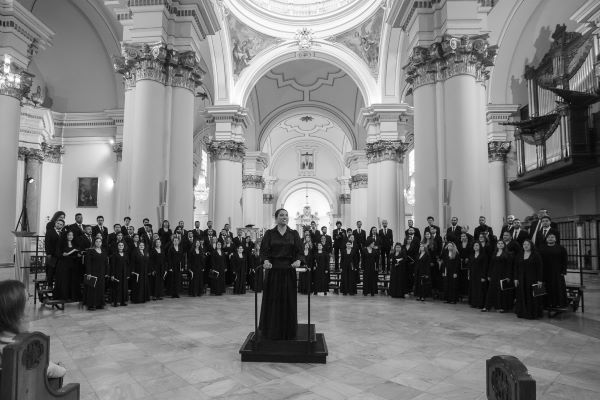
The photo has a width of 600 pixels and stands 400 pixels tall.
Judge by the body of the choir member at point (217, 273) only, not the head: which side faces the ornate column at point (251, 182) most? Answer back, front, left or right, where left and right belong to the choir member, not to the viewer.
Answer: back

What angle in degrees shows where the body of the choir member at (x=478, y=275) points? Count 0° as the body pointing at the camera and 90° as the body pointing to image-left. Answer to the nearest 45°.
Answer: approximately 45°

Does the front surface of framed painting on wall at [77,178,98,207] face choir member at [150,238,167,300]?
yes

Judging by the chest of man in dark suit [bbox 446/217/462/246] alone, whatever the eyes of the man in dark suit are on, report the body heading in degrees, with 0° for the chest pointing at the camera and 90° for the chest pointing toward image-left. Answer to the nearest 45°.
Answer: approximately 0°

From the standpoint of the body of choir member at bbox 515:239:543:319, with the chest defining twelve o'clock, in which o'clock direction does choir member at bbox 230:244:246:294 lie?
choir member at bbox 230:244:246:294 is roughly at 2 o'clock from choir member at bbox 515:239:543:319.

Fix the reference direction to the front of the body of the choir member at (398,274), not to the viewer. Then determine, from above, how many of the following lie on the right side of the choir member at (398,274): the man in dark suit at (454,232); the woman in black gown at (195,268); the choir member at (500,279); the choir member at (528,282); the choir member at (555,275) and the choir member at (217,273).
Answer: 2

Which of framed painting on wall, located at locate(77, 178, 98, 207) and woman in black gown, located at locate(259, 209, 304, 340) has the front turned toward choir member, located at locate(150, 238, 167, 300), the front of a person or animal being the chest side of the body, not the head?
the framed painting on wall

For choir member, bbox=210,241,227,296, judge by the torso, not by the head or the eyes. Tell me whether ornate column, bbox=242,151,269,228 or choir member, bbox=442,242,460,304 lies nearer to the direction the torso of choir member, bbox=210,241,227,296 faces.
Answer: the choir member

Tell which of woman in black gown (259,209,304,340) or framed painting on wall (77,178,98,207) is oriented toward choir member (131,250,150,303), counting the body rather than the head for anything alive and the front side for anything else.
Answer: the framed painting on wall

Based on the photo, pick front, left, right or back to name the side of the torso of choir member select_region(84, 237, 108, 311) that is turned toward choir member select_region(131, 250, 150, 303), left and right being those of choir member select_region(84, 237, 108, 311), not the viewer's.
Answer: left

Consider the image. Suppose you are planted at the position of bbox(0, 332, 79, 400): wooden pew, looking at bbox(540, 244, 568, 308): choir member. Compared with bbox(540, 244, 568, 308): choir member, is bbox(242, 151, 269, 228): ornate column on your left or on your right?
left
